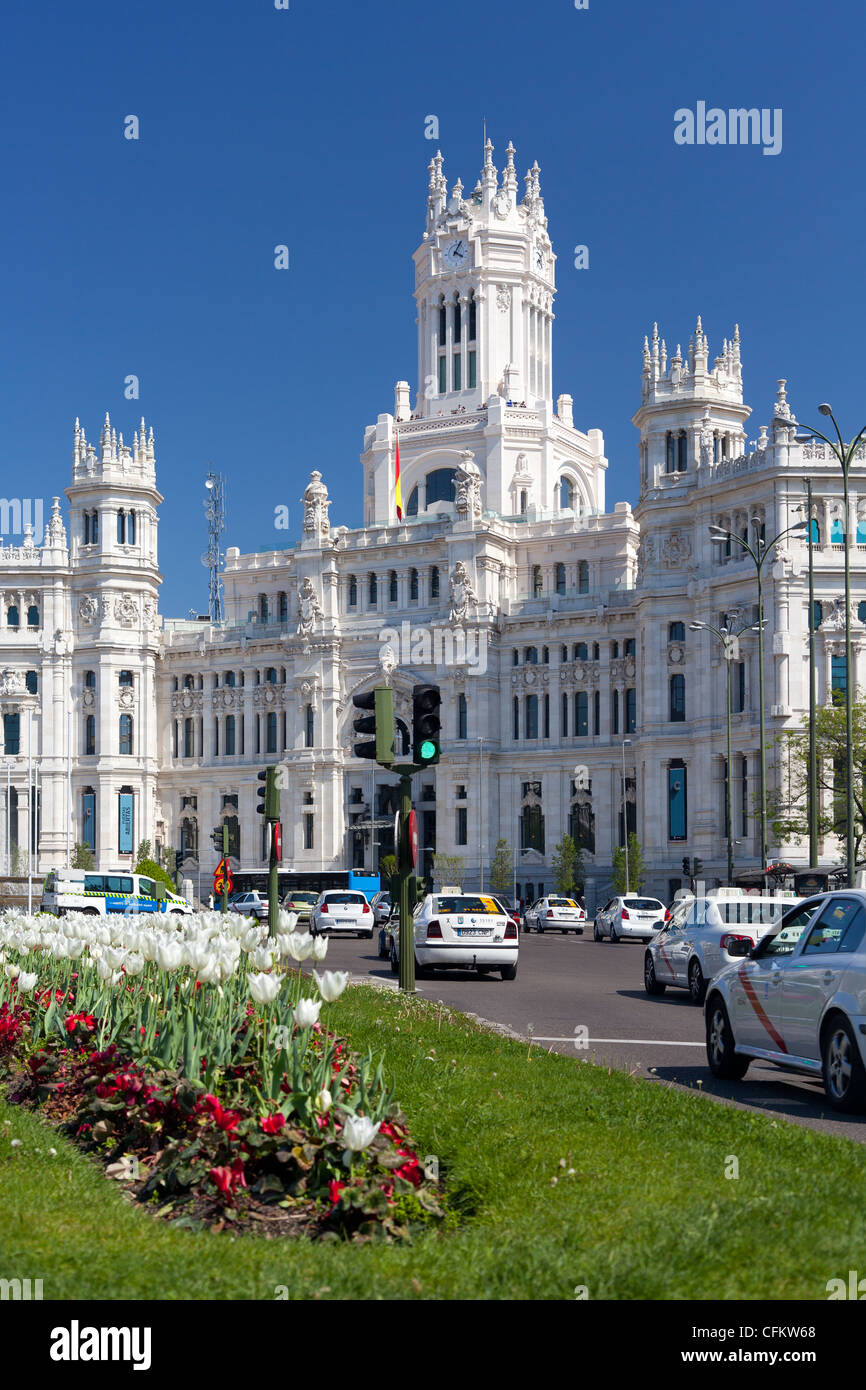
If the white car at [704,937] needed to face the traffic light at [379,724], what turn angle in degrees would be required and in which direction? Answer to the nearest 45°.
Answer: approximately 90° to its left

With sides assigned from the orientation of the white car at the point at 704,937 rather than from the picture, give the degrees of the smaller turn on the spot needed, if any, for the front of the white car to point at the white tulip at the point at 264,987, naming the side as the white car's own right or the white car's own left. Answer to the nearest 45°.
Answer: approximately 135° to the white car's own left

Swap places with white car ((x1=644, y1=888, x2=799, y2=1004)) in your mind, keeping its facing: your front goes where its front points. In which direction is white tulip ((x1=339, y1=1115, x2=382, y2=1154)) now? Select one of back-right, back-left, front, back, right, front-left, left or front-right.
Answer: back-left

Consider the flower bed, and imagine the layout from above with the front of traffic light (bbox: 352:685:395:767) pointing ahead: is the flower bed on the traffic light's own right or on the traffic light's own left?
on the traffic light's own left

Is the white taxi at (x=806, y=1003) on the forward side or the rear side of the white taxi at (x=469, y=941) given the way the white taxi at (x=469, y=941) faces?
on the rear side

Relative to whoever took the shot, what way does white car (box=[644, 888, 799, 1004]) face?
facing away from the viewer and to the left of the viewer

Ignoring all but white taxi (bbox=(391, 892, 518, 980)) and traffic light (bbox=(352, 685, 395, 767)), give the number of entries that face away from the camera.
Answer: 1

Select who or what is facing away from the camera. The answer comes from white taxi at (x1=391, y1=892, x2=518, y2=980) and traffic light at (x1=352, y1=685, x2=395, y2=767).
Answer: the white taxi

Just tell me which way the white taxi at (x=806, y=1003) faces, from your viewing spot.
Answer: facing away from the viewer and to the left of the viewer

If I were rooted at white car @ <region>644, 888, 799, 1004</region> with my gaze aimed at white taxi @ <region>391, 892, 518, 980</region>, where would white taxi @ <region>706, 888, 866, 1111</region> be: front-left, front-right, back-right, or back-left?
back-left

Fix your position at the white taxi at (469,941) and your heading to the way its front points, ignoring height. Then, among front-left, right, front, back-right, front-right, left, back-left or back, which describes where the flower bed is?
back

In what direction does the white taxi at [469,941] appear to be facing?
away from the camera

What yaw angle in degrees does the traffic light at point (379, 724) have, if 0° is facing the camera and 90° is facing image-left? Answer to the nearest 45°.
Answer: approximately 90°

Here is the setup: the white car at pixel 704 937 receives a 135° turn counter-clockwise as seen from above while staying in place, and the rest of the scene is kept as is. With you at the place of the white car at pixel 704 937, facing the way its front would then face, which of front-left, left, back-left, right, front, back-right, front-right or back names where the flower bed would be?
front
